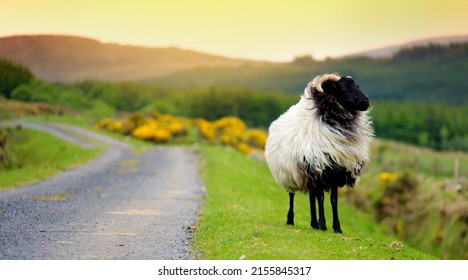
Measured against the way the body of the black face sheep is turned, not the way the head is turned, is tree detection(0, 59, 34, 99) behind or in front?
behind

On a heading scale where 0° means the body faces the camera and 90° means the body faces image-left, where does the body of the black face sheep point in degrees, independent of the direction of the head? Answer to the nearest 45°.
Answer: approximately 315°
